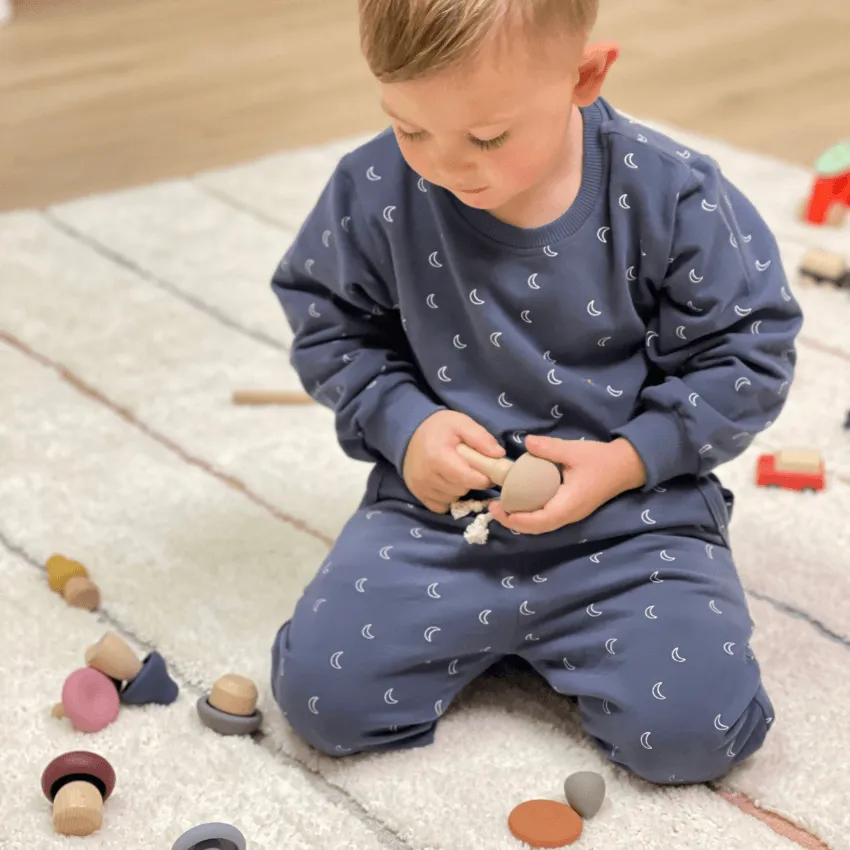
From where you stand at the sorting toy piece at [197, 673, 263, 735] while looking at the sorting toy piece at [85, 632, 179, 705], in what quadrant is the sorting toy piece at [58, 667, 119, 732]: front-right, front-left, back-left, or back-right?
front-left

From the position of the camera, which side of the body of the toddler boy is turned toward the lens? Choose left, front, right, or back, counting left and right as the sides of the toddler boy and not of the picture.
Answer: front

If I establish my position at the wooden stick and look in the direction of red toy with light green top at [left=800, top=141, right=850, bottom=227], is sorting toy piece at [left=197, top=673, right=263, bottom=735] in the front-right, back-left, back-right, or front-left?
back-right

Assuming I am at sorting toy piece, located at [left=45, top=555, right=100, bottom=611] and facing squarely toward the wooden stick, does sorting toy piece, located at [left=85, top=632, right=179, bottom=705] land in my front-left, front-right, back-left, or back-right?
back-right

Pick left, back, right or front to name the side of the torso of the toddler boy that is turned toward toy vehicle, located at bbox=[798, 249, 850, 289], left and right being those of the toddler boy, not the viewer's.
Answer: back
